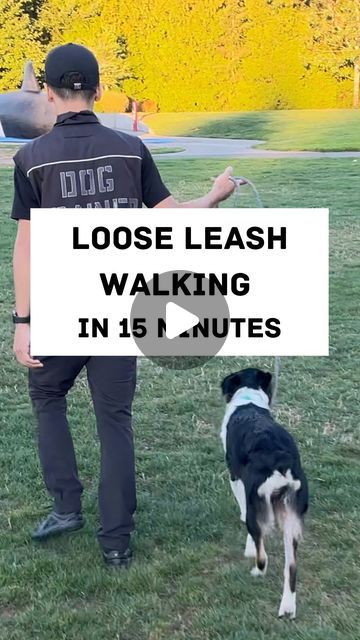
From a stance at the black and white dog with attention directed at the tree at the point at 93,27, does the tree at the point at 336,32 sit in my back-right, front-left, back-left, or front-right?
front-right

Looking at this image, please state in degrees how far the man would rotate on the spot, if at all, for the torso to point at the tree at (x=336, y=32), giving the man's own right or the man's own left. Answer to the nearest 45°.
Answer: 0° — they already face it

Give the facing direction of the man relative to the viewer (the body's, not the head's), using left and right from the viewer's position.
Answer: facing away from the viewer

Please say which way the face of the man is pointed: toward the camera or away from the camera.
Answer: away from the camera

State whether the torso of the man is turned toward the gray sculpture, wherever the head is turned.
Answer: yes

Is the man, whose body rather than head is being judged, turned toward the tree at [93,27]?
yes

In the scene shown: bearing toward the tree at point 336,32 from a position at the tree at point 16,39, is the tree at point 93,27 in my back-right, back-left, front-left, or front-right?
front-left

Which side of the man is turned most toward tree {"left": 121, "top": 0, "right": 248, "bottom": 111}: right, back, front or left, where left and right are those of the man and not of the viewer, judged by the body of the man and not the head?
front

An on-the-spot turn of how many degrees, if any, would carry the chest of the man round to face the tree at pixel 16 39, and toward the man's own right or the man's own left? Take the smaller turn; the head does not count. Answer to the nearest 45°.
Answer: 0° — they already face it
